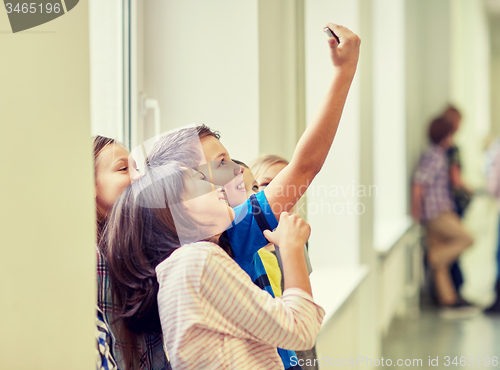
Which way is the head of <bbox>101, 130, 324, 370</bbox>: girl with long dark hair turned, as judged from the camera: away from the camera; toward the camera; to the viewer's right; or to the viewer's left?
to the viewer's right

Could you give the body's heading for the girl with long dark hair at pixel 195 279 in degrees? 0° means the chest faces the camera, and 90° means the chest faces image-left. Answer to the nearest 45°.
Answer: approximately 270°
